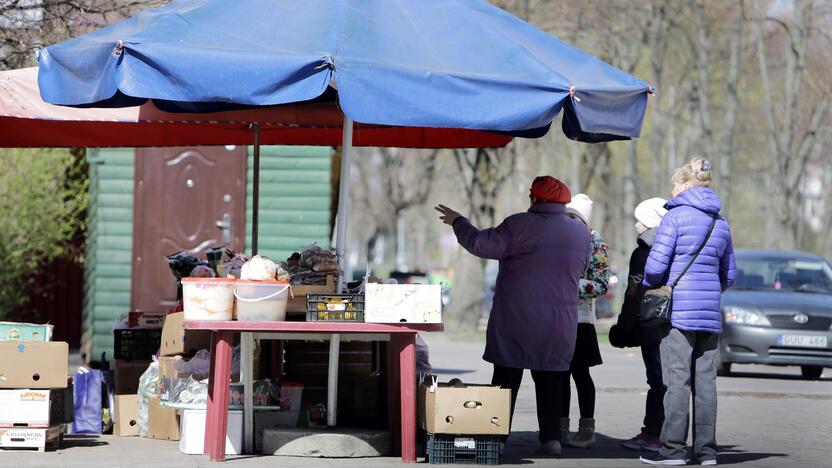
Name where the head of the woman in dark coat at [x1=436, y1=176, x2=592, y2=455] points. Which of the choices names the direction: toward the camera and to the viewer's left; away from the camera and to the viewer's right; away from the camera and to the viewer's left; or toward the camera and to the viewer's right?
away from the camera and to the viewer's left

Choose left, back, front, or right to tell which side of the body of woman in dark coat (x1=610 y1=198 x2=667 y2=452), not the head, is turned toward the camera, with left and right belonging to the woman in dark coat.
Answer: left

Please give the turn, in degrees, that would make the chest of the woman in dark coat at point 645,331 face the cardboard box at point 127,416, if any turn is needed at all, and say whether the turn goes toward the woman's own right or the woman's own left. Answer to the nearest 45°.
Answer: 0° — they already face it

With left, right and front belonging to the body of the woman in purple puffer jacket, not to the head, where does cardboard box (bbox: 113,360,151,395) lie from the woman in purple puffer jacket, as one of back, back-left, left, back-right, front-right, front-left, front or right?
front-left

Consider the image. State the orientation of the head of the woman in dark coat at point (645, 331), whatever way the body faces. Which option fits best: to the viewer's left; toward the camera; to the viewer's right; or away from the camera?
to the viewer's left

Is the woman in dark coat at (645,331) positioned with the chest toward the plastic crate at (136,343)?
yes

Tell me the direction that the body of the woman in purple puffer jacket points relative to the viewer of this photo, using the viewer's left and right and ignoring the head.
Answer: facing away from the viewer and to the left of the viewer

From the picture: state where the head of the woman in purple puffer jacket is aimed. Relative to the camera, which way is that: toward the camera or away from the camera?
away from the camera
